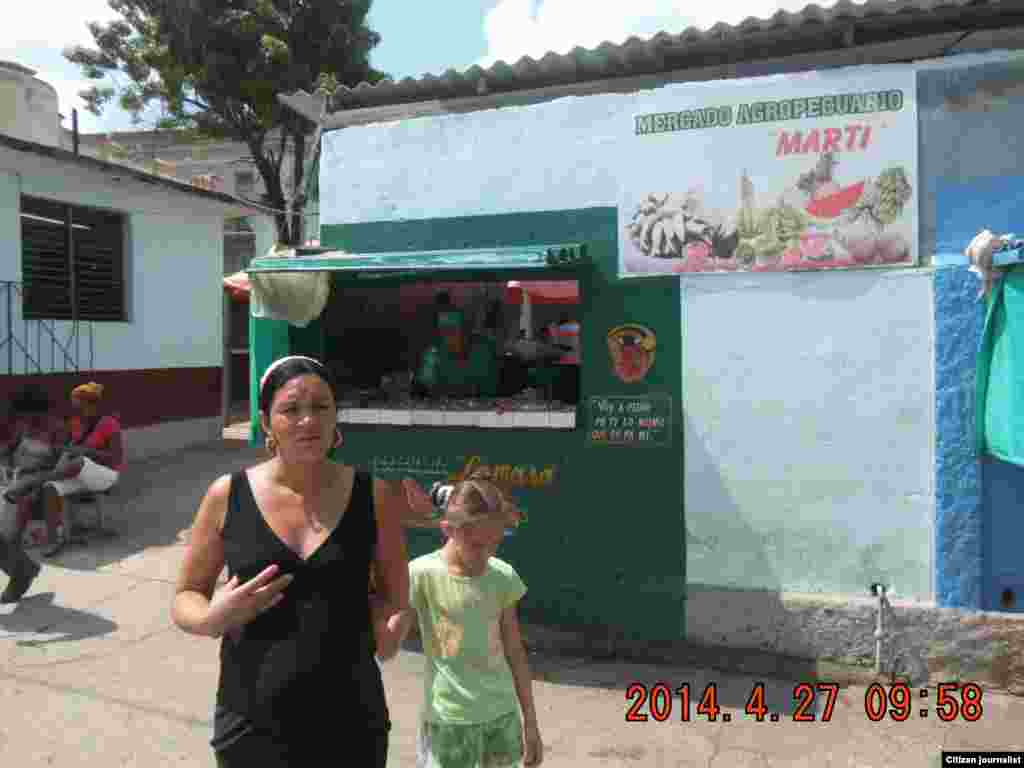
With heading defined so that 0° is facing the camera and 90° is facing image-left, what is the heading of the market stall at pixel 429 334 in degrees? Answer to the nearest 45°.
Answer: approximately 0°

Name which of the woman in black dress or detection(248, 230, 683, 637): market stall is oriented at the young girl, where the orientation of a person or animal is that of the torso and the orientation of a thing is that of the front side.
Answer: the market stall

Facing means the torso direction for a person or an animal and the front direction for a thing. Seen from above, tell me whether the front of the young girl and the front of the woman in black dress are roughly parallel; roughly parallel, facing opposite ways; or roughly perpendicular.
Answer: roughly parallel

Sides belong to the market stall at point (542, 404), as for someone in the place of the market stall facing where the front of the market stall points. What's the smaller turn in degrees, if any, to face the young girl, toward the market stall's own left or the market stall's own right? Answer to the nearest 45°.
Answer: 0° — it already faces them

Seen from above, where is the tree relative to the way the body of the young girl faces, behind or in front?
behind

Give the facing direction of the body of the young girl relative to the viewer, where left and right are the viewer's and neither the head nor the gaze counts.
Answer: facing the viewer

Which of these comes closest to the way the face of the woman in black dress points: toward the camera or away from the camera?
toward the camera

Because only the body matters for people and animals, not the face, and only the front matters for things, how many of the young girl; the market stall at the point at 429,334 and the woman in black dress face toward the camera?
3

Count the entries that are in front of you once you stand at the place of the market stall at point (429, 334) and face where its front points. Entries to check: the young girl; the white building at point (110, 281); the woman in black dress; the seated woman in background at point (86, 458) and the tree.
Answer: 2

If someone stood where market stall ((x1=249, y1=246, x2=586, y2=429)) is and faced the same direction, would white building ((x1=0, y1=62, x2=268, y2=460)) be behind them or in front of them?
behind

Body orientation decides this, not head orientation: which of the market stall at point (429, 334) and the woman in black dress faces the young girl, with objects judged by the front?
the market stall

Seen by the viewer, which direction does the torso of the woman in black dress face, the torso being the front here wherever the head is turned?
toward the camera

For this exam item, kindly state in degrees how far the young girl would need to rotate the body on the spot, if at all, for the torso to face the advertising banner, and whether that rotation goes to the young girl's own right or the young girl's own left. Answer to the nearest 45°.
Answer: approximately 135° to the young girl's own left
